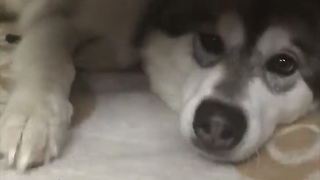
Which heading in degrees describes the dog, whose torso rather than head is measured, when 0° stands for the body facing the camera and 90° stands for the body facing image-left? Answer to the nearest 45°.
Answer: approximately 0°
